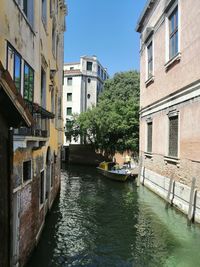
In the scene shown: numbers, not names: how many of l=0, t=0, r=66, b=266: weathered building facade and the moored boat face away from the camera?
0

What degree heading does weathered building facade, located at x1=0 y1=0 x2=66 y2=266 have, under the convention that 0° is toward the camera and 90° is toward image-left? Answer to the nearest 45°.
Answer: approximately 270°

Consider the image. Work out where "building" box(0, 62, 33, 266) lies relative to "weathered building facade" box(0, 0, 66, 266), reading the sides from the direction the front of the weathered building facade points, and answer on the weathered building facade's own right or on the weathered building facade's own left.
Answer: on the weathered building facade's own right

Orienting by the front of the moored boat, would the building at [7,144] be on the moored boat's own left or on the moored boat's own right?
on the moored boat's own right

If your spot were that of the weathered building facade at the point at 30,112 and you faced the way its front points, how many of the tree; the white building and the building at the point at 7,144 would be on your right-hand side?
1

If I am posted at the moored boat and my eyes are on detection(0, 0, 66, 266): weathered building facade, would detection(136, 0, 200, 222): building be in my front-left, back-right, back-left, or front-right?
front-left

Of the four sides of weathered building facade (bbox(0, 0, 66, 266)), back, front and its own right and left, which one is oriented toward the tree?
left

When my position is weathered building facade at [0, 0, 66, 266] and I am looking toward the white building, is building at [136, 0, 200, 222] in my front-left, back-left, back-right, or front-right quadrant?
front-right

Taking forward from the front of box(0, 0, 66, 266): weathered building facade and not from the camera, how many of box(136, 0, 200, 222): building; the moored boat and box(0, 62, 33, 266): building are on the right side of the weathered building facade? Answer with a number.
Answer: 1
